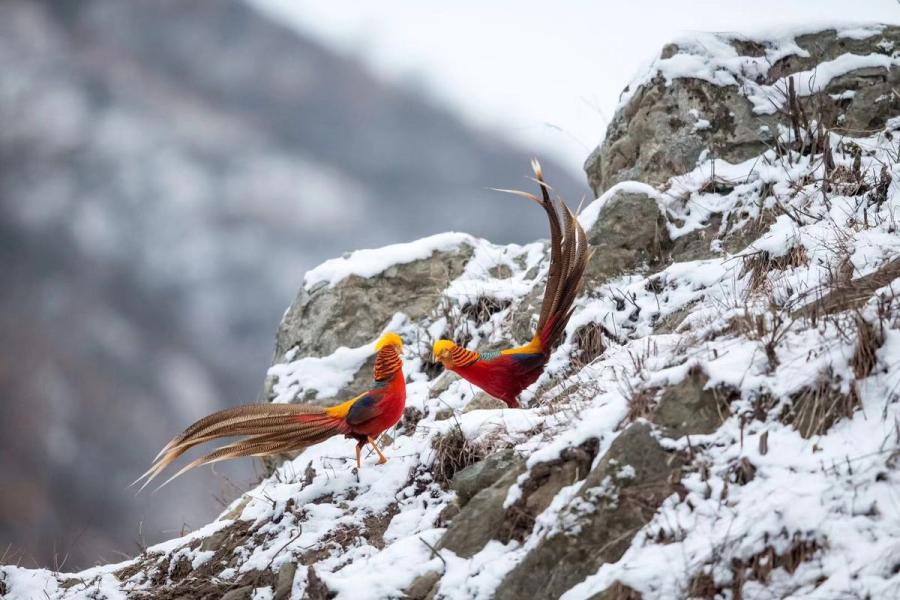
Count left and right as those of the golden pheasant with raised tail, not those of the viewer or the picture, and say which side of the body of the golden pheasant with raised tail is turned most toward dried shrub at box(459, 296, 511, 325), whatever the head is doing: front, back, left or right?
right

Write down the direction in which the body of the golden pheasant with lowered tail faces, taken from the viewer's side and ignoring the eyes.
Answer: to the viewer's right

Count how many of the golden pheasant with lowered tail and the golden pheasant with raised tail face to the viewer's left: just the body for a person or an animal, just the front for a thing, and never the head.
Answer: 1

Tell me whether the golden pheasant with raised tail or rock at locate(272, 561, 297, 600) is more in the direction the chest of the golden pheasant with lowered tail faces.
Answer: the golden pheasant with raised tail

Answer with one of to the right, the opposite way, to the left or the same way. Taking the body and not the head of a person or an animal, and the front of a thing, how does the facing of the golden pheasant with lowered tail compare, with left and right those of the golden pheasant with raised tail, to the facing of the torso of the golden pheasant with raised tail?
the opposite way

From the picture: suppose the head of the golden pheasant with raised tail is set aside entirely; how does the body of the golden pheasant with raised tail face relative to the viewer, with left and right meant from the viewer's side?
facing to the left of the viewer

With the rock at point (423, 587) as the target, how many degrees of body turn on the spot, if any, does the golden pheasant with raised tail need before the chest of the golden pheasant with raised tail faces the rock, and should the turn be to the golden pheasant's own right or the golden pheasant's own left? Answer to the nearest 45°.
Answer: approximately 90° to the golden pheasant's own left

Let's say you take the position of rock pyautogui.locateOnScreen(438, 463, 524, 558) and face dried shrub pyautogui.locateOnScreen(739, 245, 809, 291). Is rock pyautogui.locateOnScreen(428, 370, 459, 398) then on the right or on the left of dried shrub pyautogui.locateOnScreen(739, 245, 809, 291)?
left

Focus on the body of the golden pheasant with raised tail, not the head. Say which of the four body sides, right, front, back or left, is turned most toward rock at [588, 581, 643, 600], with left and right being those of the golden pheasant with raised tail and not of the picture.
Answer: left
